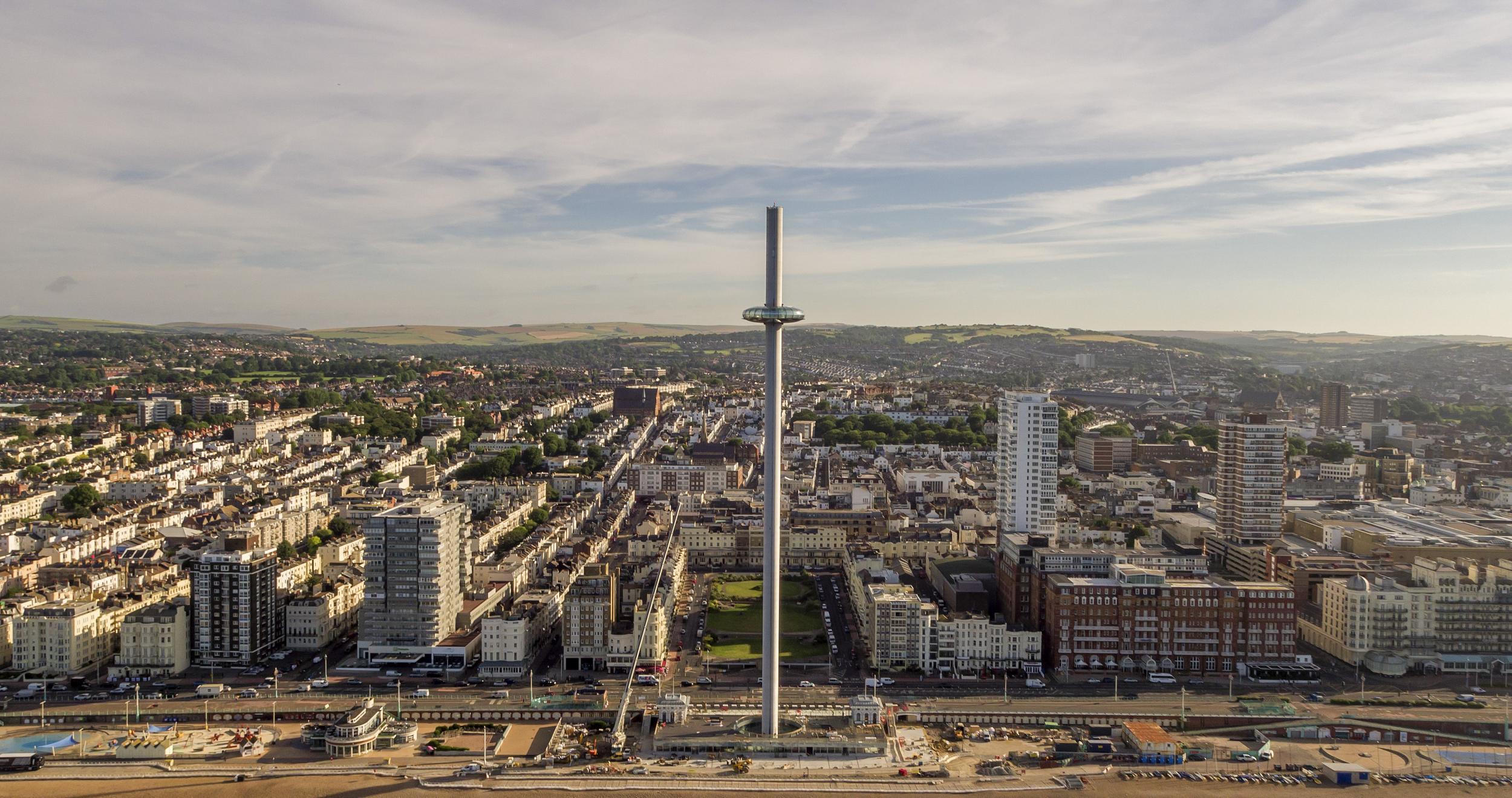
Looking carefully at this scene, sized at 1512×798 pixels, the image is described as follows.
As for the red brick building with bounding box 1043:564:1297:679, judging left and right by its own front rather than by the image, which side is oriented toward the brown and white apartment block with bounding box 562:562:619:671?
right

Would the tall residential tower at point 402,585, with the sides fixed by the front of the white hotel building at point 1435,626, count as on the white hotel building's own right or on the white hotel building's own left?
on the white hotel building's own right

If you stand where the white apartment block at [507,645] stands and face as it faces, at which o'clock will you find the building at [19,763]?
The building is roughly at 2 o'clock from the white apartment block.

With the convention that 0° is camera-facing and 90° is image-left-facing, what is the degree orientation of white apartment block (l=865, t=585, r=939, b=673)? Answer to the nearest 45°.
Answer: approximately 0°

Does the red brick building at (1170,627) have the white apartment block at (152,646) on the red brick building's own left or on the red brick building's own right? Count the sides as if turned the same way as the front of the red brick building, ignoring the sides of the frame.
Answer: on the red brick building's own right

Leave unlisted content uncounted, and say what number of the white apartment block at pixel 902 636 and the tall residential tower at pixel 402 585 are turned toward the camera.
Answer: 2
